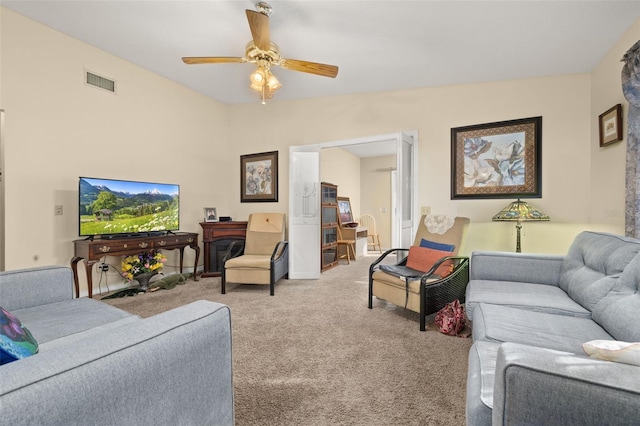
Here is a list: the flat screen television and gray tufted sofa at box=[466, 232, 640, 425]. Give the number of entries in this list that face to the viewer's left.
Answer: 1

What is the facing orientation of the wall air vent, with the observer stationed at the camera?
facing the viewer and to the right of the viewer

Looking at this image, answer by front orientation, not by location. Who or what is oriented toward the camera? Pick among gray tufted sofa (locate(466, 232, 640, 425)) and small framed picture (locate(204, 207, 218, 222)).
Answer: the small framed picture

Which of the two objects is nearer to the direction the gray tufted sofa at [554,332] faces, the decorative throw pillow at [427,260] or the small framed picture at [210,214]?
the small framed picture

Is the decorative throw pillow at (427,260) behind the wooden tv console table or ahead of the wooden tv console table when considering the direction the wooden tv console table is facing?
ahead

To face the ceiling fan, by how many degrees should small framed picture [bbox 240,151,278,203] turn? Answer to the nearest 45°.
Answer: approximately 45° to its left

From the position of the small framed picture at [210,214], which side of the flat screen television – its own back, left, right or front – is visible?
left

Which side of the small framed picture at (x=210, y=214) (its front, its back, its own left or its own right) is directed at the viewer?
front

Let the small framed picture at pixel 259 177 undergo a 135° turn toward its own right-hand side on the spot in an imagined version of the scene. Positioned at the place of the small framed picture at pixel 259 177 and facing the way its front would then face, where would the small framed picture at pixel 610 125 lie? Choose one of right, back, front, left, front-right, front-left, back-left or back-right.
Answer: back-right

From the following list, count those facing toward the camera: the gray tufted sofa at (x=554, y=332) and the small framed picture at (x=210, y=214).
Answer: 1

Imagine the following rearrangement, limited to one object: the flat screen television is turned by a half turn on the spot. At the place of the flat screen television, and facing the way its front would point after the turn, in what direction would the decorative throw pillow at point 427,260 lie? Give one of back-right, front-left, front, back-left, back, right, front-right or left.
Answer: back

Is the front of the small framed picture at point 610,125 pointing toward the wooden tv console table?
yes

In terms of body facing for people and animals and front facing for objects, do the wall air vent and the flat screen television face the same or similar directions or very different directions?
same or similar directions

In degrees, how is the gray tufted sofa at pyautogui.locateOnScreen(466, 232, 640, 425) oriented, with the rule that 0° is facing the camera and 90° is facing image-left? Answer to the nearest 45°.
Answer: approximately 90°

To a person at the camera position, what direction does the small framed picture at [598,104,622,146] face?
facing the viewer and to the left of the viewer
